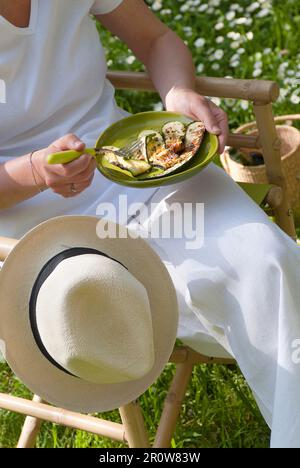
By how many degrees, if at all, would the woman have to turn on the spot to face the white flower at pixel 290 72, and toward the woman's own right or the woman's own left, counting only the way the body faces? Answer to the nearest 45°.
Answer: approximately 135° to the woman's own left

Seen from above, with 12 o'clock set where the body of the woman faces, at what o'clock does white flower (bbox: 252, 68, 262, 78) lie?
The white flower is roughly at 8 o'clock from the woman.

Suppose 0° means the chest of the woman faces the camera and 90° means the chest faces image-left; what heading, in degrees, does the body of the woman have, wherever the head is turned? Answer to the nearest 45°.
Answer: approximately 315°

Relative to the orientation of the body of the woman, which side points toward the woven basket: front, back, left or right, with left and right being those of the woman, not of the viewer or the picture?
left

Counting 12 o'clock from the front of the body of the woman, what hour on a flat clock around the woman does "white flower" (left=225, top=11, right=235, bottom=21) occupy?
The white flower is roughly at 8 o'clock from the woman.

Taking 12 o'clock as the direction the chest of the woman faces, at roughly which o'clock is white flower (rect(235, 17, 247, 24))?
The white flower is roughly at 8 o'clock from the woman.

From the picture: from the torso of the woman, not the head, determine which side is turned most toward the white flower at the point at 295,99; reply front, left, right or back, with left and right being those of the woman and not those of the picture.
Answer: left

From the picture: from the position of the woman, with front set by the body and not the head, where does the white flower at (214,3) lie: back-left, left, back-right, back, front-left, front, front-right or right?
back-left

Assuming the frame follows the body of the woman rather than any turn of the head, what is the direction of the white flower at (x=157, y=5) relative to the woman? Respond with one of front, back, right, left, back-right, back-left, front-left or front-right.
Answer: back-left

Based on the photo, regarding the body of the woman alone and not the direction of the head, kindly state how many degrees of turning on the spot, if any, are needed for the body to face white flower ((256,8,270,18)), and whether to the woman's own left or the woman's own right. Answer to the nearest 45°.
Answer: approximately 135° to the woman's own left
